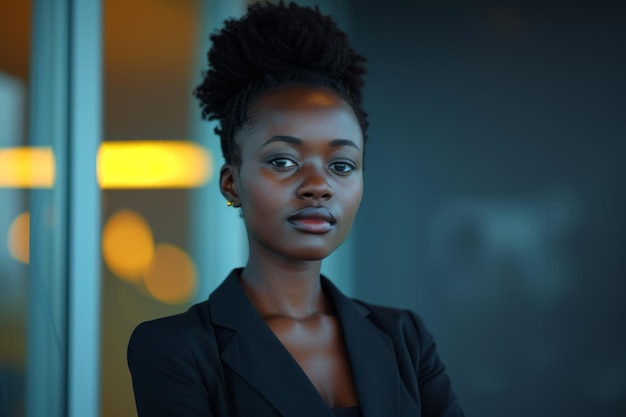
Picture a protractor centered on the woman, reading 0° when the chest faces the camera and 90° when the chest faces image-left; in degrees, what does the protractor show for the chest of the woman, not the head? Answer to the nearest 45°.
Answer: approximately 315°
